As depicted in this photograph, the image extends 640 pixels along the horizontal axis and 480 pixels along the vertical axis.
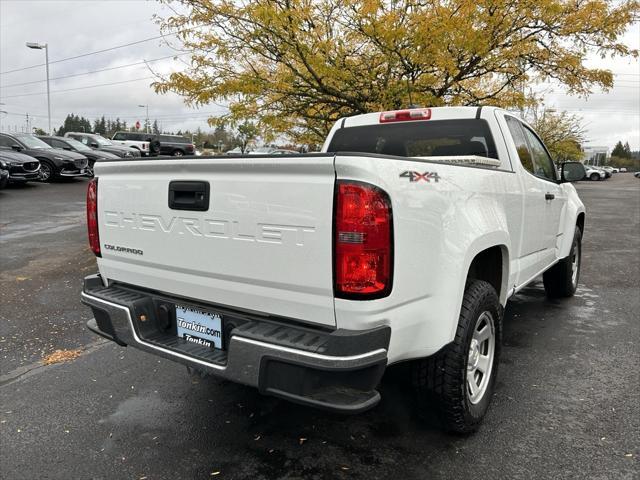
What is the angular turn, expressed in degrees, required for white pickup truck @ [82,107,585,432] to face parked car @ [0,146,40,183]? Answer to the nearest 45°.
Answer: approximately 90° to its left

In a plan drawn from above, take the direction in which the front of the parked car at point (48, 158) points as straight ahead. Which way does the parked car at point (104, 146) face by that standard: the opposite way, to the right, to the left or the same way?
the same way

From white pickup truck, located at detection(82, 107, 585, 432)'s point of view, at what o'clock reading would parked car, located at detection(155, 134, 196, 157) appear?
The parked car is roughly at 10 o'clock from the white pickup truck.

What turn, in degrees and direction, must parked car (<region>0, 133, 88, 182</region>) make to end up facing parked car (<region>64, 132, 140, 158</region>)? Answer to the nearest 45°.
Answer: approximately 135° to its left

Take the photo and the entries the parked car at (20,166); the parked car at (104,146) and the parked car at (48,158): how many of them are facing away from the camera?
0

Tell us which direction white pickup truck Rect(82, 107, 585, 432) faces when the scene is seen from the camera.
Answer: facing away from the viewer and to the right of the viewer

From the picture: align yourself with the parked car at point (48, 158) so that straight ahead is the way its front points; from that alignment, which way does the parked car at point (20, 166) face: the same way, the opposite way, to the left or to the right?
the same way

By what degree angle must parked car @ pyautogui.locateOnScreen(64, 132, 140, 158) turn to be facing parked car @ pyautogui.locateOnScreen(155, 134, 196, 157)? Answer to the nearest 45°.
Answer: approximately 90° to its left

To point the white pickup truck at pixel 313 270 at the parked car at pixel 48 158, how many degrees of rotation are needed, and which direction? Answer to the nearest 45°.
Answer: approximately 90° to its left

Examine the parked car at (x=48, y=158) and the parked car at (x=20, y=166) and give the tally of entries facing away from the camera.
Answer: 0

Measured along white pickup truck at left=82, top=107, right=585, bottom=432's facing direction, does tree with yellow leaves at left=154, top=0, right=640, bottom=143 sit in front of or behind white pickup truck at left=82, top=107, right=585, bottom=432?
in front
